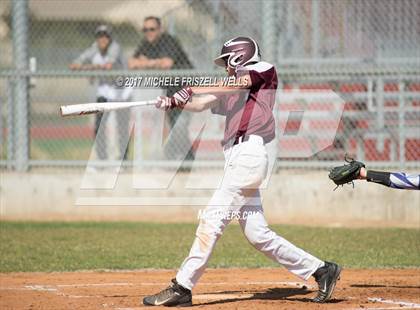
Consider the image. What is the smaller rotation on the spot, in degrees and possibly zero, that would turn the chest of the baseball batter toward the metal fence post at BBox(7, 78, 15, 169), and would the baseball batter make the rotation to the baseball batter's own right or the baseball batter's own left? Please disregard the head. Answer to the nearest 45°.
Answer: approximately 45° to the baseball batter's own right

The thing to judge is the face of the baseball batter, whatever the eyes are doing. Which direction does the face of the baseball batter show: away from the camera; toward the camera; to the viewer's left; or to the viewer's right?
to the viewer's left

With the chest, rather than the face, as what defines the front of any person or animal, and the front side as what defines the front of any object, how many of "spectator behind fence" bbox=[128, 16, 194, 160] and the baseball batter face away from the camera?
0

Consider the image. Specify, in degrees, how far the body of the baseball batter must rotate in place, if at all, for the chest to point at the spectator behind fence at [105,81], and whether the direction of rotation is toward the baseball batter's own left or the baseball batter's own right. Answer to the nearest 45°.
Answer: approximately 90° to the baseball batter's own right

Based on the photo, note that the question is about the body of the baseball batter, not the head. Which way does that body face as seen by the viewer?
to the viewer's left

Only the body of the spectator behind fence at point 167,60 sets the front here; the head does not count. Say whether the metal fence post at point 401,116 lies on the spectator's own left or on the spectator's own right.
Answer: on the spectator's own left

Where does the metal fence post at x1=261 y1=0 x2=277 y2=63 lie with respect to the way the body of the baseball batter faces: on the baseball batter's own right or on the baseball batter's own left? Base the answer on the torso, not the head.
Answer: on the baseball batter's own right

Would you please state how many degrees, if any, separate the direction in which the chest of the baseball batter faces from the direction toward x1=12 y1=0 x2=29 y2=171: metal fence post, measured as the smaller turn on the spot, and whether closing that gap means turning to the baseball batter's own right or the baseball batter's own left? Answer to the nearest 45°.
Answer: approximately 45° to the baseball batter's own right

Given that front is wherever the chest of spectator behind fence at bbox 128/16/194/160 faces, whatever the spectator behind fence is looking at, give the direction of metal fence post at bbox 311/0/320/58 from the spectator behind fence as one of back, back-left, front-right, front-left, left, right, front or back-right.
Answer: back-left
